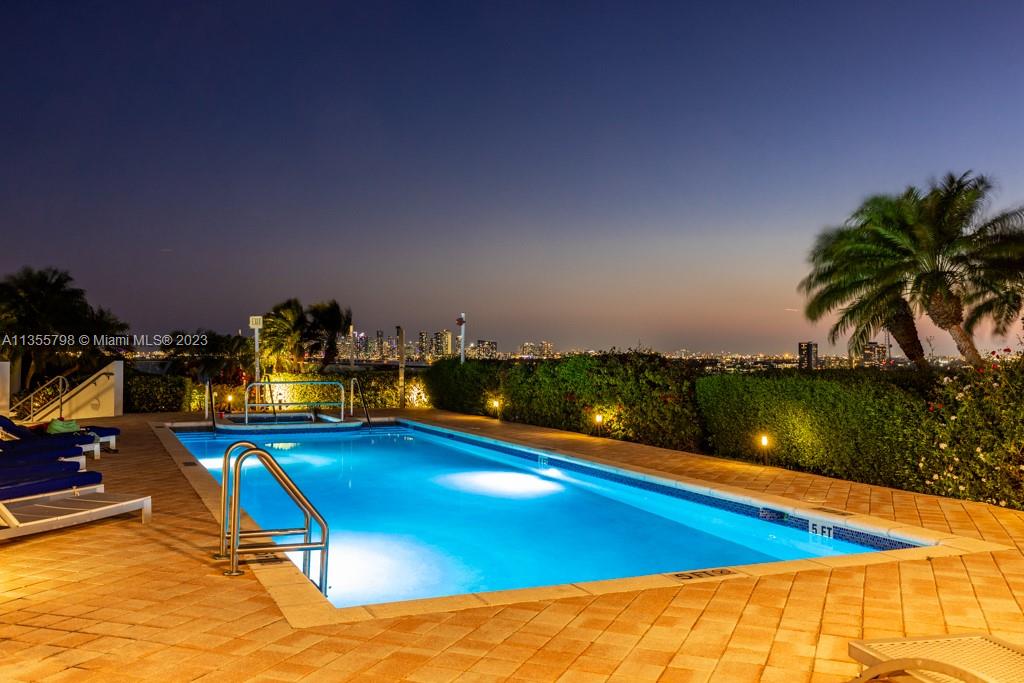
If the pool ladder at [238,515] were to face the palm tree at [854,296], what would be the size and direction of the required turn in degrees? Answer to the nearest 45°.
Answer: approximately 45° to its left

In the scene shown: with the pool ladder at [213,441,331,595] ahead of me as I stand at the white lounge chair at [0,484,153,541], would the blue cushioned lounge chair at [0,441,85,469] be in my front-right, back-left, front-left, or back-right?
back-left

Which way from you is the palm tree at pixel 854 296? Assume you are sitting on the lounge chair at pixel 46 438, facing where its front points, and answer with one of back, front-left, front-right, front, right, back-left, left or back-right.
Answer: front

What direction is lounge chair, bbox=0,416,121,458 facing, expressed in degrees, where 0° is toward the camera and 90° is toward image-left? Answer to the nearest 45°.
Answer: approximately 270°

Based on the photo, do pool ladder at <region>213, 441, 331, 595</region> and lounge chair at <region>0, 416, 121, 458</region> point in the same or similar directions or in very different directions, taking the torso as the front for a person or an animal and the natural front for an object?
same or similar directions

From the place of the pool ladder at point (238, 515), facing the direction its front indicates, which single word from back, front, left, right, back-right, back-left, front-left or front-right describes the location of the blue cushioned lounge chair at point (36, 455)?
back-left

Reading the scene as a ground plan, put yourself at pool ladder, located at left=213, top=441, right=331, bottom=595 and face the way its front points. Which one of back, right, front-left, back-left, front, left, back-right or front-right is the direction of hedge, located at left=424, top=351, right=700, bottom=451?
front-left

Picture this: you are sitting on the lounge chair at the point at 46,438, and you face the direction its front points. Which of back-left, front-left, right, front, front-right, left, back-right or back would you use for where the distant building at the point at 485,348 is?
front-left

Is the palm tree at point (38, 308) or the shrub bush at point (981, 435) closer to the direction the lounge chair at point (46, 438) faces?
the shrub bush

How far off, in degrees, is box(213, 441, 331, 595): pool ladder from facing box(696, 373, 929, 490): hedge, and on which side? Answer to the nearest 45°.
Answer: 0° — it already faces it

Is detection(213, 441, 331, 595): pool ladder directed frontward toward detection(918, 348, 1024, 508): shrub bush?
yes

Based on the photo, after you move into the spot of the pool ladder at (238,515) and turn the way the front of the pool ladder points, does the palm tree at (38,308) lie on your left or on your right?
on your left

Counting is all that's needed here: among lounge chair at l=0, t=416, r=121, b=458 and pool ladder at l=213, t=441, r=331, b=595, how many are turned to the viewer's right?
2

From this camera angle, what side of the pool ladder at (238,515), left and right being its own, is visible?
right

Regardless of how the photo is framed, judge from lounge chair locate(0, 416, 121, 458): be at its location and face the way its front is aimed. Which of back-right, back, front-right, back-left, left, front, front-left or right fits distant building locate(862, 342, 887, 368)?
front

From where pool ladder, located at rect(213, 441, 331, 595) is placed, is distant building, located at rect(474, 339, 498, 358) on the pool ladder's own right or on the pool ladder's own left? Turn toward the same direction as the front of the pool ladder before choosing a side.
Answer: on the pool ladder's own left

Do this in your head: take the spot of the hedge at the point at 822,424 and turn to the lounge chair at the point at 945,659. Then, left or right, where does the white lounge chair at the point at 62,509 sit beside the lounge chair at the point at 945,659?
right

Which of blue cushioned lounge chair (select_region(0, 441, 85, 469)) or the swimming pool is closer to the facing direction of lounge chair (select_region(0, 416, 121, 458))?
the swimming pool

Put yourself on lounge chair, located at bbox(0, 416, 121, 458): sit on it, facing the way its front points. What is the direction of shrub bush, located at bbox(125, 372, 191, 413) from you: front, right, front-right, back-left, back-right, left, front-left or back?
left
